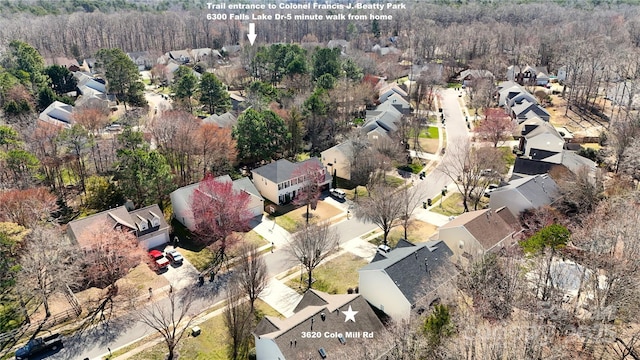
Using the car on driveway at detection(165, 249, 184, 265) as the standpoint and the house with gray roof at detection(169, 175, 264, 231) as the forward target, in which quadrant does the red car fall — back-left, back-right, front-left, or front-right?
back-left

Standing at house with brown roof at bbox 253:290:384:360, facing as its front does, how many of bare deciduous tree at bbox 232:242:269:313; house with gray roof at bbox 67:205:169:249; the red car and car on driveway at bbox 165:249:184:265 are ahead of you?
4

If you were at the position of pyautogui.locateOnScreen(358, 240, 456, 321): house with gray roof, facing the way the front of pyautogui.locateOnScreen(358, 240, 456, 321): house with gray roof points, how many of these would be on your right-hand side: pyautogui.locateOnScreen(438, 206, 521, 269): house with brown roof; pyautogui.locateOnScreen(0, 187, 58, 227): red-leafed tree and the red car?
1

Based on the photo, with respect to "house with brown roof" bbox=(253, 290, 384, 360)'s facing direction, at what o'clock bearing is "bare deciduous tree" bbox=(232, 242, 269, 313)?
The bare deciduous tree is roughly at 12 o'clock from the house with brown roof.

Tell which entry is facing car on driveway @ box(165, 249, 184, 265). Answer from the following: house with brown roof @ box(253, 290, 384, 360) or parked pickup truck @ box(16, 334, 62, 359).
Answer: the house with brown roof

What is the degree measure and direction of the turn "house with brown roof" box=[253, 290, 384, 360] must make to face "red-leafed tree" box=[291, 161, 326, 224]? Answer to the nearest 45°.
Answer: approximately 45° to its right

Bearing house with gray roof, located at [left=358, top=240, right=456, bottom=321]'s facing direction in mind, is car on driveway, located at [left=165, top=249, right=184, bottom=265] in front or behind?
in front

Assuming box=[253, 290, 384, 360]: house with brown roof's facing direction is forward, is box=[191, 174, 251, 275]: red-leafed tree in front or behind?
in front
